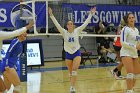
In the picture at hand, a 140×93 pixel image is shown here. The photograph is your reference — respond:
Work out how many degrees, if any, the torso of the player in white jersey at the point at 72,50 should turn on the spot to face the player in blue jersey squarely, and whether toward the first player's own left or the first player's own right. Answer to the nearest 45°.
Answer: approximately 45° to the first player's own right

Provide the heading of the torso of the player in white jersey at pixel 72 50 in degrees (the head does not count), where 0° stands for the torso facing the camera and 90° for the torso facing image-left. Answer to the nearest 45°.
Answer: approximately 0°

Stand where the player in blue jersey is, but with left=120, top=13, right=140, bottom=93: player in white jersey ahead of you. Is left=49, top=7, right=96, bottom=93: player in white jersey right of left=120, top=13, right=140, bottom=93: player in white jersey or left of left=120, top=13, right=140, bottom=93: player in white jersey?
left

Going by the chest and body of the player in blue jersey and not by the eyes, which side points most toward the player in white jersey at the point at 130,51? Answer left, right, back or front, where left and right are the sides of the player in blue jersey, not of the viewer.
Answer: front

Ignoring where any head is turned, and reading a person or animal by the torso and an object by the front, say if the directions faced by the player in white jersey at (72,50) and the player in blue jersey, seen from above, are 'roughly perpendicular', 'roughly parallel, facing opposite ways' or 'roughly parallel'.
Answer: roughly perpendicular

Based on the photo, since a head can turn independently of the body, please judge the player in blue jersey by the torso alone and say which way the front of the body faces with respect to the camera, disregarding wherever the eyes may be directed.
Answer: to the viewer's right

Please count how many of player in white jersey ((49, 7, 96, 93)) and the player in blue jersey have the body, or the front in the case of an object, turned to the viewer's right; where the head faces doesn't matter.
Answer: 1

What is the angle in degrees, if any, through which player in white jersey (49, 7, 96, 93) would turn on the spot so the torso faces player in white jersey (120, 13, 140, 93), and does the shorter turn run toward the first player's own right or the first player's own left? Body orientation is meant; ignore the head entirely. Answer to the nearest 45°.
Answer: approximately 45° to the first player's own left
